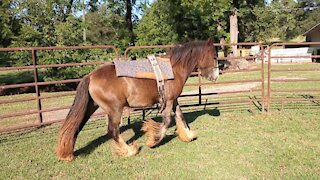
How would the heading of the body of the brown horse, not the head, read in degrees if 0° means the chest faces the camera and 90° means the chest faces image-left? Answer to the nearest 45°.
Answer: approximately 270°
